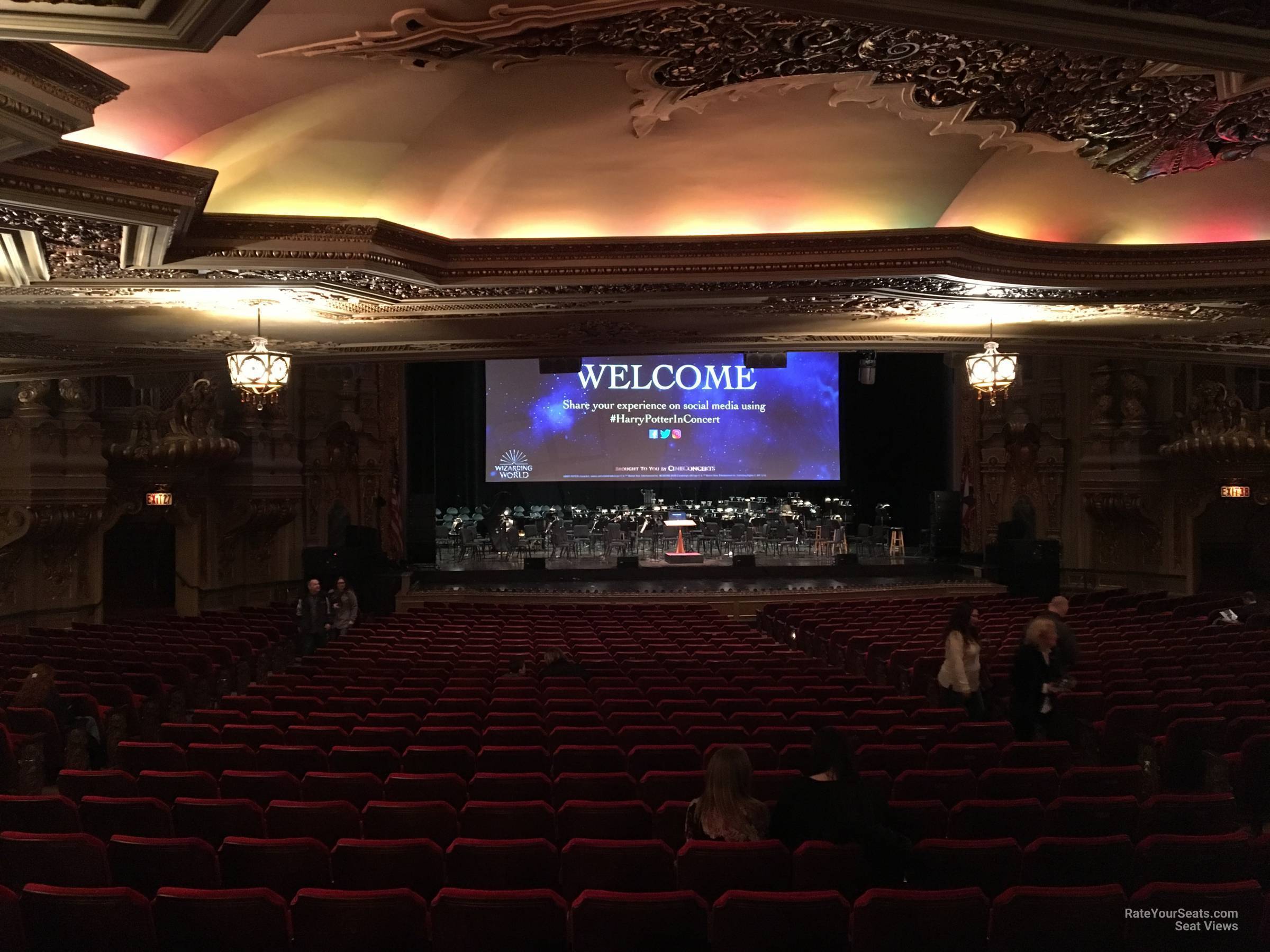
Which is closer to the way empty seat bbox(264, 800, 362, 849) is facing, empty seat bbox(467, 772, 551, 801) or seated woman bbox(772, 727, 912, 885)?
the empty seat

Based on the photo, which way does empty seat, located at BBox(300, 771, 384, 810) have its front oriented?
away from the camera

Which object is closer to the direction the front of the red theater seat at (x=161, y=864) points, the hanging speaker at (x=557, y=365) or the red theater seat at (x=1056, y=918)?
the hanging speaker

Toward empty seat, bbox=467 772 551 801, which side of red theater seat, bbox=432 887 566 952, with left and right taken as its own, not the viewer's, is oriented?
front

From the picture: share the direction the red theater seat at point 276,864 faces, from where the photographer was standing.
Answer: facing away from the viewer

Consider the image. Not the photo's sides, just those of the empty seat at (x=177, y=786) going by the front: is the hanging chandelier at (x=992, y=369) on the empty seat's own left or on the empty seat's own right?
on the empty seat's own right

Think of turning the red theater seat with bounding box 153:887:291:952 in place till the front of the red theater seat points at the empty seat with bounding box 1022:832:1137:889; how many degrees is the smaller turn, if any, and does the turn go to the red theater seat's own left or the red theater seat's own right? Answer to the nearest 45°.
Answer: approximately 90° to the red theater seat's own right

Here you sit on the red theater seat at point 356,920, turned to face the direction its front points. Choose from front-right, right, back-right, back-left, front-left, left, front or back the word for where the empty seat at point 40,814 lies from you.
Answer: front-left

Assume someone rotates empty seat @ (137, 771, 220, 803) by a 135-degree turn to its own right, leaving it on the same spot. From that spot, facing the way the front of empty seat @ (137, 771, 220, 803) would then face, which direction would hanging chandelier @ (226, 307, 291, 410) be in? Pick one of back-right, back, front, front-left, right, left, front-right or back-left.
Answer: back-left

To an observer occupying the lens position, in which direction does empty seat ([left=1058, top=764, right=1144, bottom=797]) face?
facing away from the viewer

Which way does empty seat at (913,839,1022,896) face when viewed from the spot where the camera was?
facing away from the viewer

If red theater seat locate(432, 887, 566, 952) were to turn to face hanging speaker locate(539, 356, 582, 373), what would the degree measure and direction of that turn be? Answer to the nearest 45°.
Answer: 0° — it already faces it

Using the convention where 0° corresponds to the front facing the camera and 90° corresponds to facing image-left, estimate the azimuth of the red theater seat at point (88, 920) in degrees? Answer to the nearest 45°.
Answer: approximately 180°

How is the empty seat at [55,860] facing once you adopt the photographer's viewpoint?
facing away from the viewer
